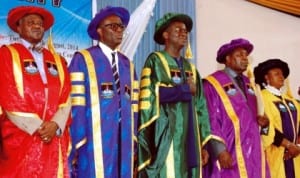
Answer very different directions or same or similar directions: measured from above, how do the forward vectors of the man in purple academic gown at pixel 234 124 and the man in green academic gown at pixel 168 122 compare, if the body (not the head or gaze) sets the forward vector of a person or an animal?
same or similar directions

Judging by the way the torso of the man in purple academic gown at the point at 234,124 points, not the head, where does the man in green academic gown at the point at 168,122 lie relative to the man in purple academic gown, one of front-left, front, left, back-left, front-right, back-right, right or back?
right

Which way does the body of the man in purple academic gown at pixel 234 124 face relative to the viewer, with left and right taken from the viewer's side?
facing the viewer and to the right of the viewer

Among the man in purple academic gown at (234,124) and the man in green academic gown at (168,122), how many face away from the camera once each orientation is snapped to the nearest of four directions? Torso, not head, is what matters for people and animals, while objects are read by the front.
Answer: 0

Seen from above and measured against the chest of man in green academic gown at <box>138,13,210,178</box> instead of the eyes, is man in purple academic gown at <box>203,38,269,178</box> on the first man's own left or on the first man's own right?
on the first man's own left
